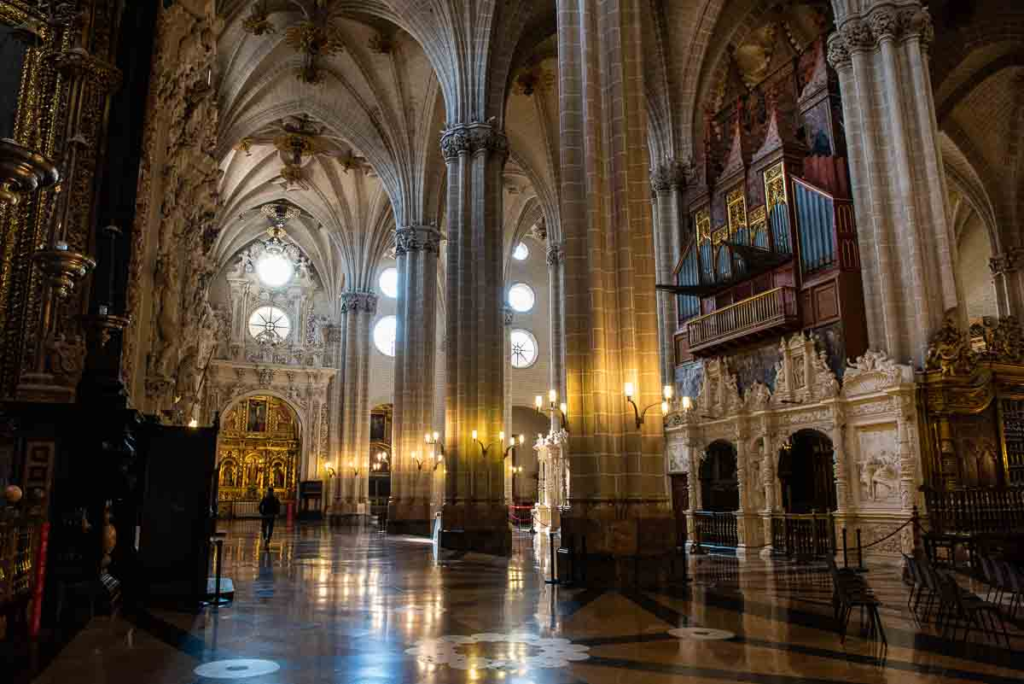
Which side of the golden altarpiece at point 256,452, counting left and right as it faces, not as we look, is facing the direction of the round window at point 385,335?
left

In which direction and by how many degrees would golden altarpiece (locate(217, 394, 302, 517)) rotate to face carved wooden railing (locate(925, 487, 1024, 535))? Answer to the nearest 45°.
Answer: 0° — it already faces it

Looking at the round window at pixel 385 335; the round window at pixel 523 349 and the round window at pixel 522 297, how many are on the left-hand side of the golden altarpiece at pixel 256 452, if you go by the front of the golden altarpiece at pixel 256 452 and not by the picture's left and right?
3

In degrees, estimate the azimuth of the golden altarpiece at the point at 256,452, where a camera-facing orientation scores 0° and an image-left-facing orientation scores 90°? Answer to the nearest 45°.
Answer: approximately 0°

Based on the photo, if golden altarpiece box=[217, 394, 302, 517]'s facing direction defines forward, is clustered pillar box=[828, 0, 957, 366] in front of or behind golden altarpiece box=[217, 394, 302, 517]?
in front

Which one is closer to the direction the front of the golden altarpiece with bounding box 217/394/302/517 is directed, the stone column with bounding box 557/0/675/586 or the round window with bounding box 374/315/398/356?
the stone column

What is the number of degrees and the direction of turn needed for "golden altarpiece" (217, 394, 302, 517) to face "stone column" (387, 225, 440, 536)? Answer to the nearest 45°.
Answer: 0° — it already faces it

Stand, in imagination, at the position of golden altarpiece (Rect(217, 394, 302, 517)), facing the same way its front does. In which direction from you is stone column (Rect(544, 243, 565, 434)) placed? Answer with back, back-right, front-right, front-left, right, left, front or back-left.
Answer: front-left
